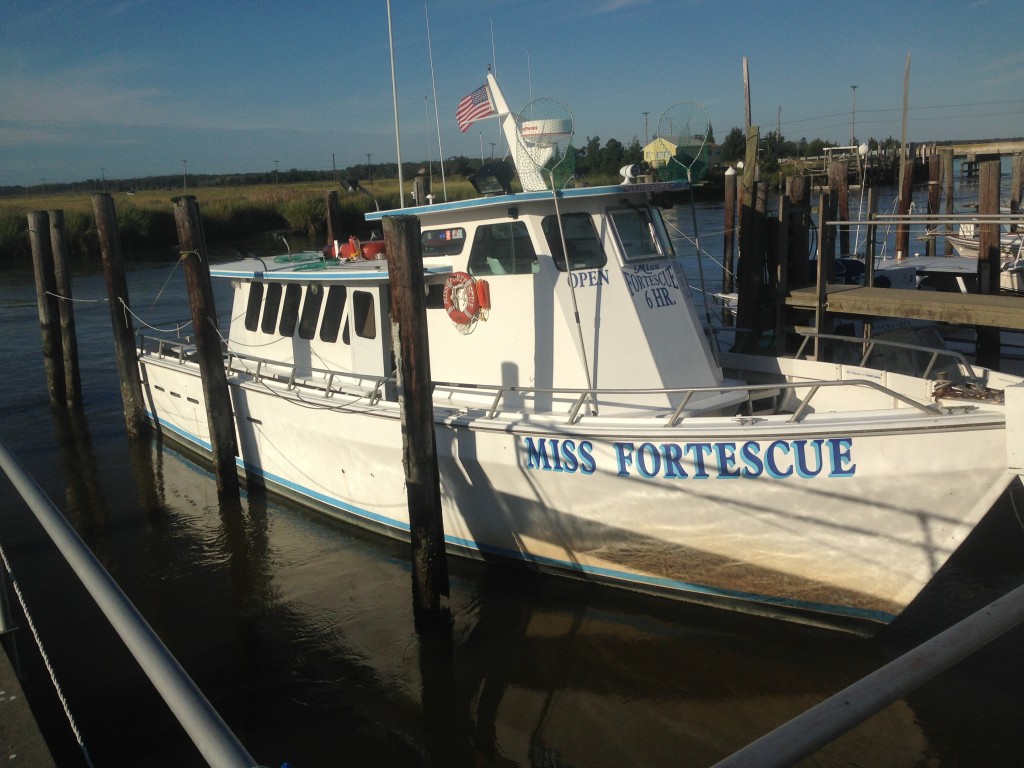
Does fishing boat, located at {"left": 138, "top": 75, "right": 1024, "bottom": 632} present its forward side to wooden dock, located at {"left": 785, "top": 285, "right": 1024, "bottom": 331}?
no

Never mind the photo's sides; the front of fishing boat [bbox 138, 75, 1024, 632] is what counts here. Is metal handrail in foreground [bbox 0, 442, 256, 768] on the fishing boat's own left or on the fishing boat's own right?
on the fishing boat's own right

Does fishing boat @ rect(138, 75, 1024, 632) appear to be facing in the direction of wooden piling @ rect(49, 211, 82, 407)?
no

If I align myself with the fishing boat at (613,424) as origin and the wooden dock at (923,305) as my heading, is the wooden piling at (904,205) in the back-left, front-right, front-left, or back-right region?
front-left

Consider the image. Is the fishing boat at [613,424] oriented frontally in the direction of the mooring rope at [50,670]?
no

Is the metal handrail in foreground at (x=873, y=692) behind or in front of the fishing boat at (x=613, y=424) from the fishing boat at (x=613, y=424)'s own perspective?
in front

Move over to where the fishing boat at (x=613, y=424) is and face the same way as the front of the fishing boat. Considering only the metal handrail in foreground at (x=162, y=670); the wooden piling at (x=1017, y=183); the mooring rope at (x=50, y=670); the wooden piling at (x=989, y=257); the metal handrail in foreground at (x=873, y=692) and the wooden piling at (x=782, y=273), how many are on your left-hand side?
3

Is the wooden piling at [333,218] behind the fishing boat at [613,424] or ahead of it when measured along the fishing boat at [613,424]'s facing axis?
behind

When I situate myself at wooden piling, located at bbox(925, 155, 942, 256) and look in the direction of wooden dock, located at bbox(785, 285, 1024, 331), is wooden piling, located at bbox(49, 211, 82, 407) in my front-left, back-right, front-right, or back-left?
front-right

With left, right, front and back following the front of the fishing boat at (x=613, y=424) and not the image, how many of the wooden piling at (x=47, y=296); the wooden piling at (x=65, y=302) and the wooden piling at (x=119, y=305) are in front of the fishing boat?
0

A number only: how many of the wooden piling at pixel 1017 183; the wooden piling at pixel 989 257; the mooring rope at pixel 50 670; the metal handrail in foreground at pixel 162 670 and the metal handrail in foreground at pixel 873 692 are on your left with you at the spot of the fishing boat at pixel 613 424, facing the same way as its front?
2

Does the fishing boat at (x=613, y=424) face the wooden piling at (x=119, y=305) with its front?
no

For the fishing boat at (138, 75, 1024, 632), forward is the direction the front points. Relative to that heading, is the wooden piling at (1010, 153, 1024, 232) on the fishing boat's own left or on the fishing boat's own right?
on the fishing boat's own left

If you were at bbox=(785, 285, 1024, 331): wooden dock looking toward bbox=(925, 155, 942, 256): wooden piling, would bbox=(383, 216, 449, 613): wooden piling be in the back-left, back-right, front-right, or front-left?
back-left

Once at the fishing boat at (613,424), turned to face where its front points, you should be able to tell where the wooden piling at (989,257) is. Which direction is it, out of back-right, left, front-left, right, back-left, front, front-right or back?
left

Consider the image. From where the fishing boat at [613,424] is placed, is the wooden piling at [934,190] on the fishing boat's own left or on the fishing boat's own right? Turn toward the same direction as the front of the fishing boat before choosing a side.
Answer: on the fishing boat's own left

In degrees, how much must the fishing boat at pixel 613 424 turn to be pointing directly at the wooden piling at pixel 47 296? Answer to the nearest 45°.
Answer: approximately 180°

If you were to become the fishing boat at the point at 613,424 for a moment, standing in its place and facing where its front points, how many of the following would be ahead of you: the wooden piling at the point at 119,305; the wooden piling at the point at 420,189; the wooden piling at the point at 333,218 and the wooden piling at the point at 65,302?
0
